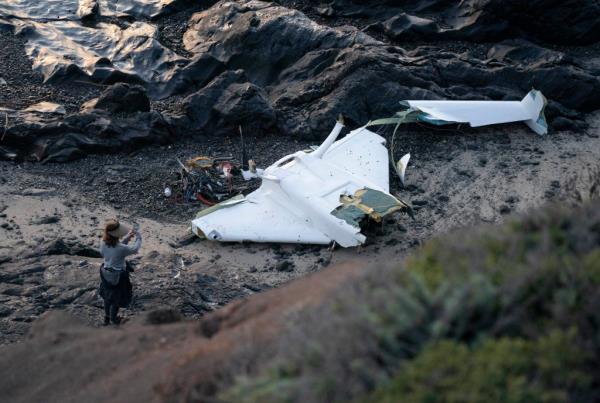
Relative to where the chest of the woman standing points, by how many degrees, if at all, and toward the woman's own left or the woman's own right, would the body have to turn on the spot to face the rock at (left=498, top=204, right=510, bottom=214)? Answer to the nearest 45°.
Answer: approximately 45° to the woman's own right

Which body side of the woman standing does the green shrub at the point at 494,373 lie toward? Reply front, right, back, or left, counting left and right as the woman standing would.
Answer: right

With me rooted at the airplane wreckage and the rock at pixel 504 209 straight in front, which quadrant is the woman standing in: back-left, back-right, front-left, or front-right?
back-right

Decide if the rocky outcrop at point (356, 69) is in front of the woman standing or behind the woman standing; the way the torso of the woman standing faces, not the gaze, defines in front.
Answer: in front

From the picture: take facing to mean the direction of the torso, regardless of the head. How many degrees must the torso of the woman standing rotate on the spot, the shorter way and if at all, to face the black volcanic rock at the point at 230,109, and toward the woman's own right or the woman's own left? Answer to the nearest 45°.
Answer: approximately 45° to the woman's own left

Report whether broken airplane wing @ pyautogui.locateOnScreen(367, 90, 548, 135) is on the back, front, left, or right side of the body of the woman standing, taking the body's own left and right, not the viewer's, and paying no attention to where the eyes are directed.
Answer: front

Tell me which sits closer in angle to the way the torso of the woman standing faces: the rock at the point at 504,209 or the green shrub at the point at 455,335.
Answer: the rock

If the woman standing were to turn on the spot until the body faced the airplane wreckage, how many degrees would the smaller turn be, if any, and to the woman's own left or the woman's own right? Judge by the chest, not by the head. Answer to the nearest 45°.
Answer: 0° — they already face it

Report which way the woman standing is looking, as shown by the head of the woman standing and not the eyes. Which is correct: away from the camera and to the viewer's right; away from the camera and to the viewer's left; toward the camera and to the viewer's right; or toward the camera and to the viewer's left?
away from the camera and to the viewer's right

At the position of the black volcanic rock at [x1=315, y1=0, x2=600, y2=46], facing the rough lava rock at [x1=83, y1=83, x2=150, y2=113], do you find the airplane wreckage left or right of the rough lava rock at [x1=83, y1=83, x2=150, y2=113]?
left

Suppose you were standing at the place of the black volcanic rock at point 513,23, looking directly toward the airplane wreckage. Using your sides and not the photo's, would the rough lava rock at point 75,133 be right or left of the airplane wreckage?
right

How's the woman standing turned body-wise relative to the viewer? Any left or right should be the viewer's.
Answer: facing away from the viewer and to the right of the viewer

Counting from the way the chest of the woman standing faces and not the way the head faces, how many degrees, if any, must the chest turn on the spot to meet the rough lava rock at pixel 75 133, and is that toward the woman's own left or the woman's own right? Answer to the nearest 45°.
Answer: approximately 45° to the woman's own left

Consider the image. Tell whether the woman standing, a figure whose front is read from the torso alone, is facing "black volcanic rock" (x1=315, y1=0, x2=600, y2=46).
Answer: yes
